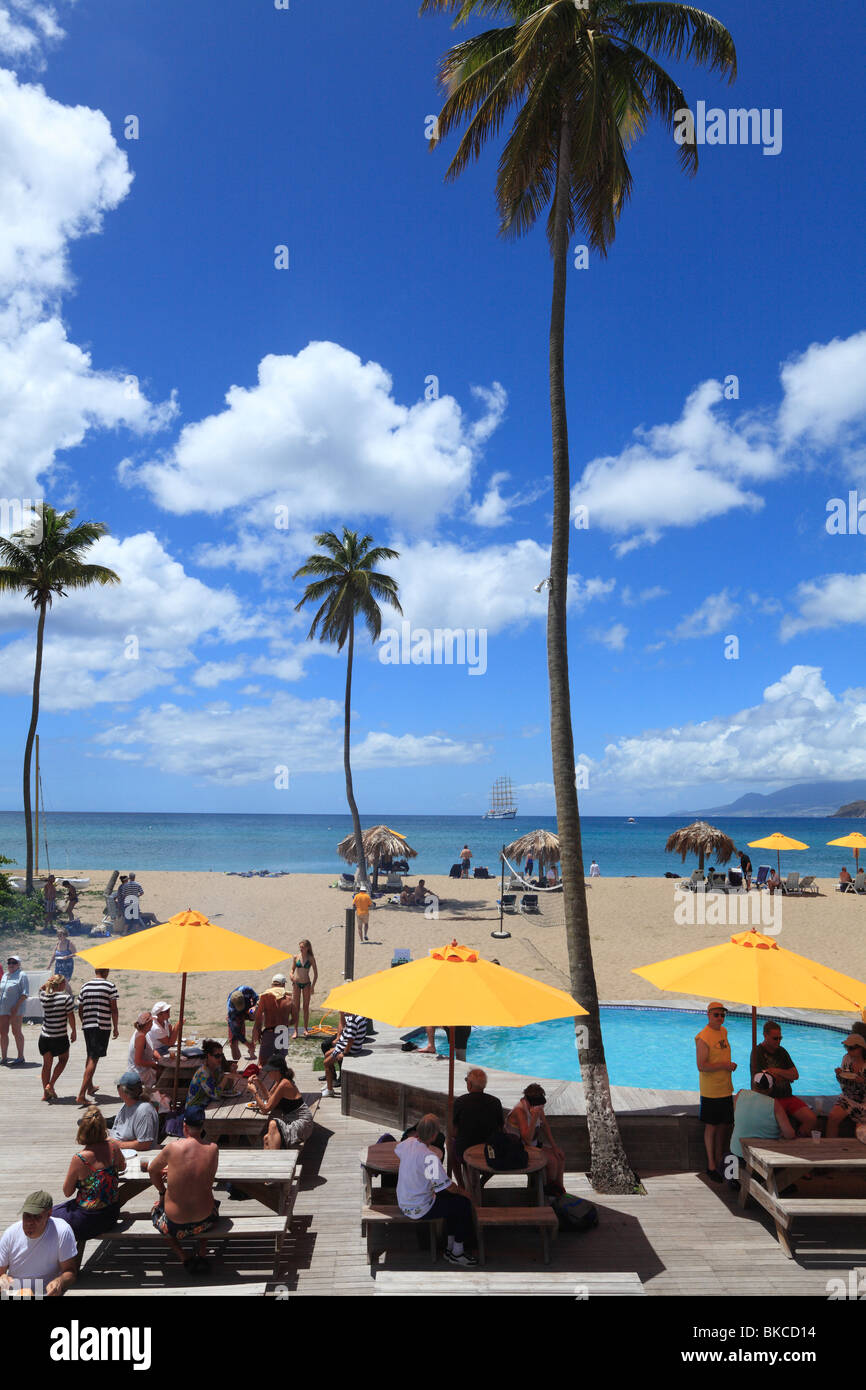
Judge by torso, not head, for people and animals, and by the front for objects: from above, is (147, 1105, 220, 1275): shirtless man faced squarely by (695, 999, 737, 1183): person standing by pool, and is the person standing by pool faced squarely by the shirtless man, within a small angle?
no

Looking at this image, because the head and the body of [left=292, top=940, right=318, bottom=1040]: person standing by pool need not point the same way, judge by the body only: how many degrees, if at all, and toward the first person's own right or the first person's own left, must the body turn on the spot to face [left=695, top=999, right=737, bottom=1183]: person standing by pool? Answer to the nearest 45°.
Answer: approximately 45° to the first person's own left

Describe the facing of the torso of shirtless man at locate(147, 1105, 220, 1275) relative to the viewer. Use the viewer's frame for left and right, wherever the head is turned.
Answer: facing away from the viewer

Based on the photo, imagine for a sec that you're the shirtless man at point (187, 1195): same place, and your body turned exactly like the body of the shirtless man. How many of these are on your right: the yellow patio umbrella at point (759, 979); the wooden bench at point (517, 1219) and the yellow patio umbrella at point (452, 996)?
3

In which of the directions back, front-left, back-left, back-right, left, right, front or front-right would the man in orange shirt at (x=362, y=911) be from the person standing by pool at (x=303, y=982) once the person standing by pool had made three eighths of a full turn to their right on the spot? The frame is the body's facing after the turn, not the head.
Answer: front-right

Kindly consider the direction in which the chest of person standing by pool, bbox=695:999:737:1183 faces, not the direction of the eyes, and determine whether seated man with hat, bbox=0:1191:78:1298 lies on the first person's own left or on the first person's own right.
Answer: on the first person's own right

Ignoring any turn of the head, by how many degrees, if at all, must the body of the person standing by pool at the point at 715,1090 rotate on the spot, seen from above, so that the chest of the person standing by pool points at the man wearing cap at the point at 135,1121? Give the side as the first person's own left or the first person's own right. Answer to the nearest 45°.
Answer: approximately 135° to the first person's own right

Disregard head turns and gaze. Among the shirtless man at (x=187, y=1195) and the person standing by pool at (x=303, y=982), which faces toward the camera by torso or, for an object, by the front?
the person standing by pool

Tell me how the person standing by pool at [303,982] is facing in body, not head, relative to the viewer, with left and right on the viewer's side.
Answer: facing the viewer

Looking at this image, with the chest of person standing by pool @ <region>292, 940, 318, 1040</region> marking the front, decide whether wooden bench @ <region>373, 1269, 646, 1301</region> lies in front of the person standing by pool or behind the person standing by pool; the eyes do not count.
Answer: in front

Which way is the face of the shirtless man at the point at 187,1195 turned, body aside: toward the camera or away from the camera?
away from the camera

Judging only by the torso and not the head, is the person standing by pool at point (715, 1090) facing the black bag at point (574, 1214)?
no

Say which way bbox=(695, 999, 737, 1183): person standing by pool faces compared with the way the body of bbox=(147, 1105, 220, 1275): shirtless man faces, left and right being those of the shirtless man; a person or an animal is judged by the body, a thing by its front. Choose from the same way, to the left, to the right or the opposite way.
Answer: the opposite way

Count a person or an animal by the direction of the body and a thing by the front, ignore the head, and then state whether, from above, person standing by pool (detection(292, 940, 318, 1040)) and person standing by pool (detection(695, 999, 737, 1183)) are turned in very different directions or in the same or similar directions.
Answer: same or similar directions

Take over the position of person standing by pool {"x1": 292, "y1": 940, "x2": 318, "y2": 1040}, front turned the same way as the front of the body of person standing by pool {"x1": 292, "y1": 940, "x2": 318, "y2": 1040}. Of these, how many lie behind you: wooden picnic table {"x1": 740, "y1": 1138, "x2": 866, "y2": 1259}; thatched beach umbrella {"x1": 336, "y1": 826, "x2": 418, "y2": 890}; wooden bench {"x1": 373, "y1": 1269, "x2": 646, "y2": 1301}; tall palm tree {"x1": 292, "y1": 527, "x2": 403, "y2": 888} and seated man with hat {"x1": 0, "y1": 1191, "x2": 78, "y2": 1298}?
2

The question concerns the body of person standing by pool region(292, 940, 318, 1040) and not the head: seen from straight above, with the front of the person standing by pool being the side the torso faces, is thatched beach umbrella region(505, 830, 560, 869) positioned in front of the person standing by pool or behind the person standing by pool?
behind

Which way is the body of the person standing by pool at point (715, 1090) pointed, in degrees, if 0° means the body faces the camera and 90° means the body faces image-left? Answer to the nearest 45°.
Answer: approximately 315°

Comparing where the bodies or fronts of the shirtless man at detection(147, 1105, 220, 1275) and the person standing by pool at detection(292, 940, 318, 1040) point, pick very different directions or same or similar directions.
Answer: very different directions

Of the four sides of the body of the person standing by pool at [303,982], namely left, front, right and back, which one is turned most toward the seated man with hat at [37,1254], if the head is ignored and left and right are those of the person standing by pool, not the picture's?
front

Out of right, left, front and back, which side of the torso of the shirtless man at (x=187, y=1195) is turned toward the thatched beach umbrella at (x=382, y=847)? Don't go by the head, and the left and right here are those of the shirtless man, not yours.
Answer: front
